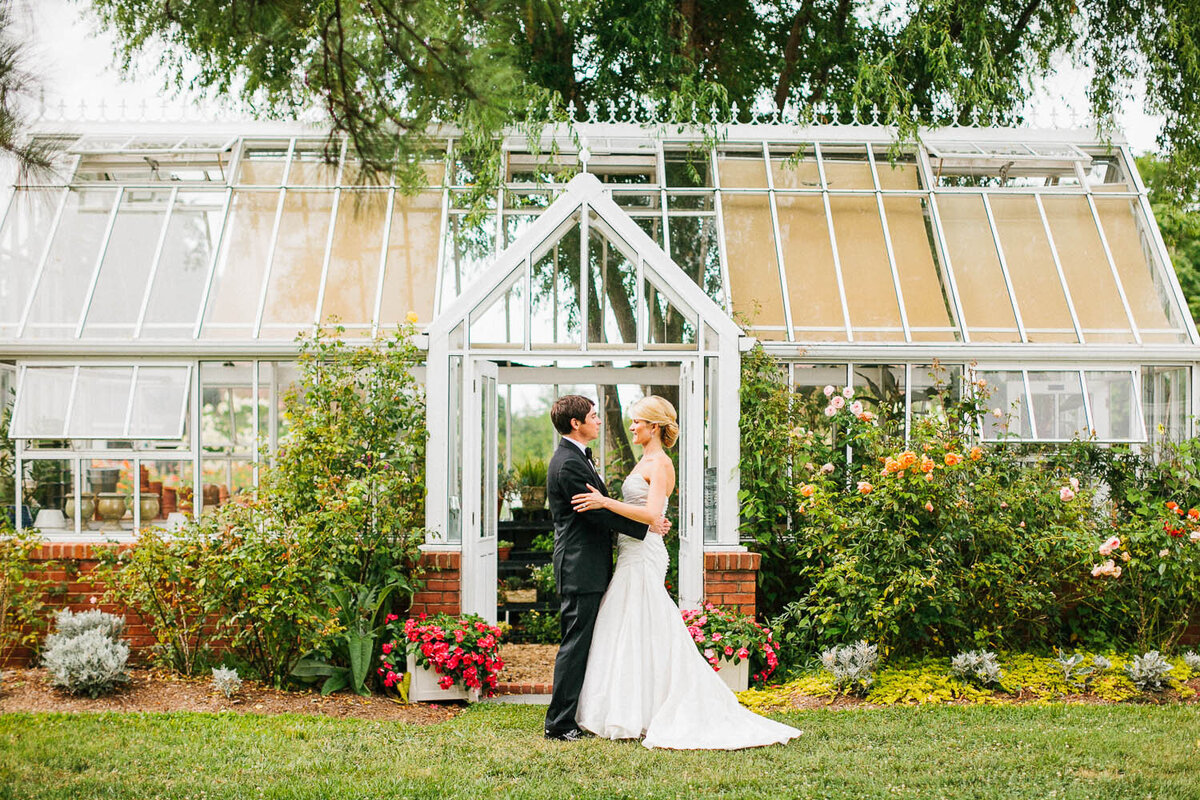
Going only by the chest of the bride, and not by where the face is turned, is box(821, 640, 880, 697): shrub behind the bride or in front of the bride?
behind

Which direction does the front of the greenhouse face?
toward the camera

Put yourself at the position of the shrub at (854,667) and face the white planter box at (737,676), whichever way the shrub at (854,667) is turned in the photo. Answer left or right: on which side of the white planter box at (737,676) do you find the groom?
left

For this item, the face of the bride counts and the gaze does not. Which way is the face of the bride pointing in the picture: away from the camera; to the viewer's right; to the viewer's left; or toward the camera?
to the viewer's left

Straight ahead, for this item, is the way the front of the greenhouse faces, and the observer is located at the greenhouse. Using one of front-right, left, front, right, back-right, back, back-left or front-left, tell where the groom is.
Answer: front

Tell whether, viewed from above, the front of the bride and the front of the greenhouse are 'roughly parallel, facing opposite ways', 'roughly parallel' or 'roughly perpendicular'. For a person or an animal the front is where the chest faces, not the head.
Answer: roughly perpendicular

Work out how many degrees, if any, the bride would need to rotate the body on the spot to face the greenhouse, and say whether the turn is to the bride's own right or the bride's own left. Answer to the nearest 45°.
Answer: approximately 90° to the bride's own right

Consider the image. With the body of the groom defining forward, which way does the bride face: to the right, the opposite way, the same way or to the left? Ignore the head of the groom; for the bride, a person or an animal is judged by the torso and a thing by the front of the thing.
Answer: the opposite way

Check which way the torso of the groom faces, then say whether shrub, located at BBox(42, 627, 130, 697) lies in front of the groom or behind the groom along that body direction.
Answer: behind

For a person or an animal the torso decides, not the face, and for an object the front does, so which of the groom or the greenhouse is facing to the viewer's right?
the groom

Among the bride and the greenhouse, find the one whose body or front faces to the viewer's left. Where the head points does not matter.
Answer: the bride

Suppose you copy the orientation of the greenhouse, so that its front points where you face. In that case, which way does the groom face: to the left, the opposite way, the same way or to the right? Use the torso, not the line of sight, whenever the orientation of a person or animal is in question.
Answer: to the left

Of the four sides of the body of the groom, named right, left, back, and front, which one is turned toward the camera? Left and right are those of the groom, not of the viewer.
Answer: right

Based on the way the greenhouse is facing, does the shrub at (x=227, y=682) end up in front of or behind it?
in front

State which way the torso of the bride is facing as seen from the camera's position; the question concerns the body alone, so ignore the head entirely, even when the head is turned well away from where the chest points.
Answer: to the viewer's left

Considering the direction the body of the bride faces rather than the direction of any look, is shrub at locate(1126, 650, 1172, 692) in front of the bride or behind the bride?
behind

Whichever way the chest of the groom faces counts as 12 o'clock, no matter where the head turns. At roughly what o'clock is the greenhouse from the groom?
The greenhouse is roughly at 9 o'clock from the groom.

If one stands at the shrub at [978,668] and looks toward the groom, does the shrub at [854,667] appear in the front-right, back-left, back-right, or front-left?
front-right
